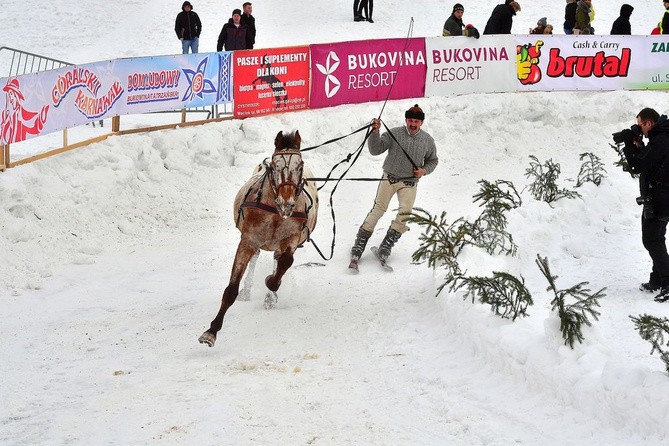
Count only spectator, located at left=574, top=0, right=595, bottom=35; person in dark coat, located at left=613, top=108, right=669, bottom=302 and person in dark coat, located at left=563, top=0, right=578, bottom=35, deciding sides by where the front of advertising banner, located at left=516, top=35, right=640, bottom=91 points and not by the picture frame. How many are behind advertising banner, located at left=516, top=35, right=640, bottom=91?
2

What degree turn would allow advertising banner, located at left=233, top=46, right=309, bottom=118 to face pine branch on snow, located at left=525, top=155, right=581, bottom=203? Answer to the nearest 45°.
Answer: approximately 45° to its left

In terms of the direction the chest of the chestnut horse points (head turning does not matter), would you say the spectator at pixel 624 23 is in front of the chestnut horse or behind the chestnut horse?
behind

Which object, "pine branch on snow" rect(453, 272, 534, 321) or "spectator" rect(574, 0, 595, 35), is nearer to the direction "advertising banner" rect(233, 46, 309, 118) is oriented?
the pine branch on snow

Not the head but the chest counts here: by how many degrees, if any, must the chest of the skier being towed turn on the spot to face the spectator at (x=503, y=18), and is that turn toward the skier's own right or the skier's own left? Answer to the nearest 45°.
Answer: approximately 180°

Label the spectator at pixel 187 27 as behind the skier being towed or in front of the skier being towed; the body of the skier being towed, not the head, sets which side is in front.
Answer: behind

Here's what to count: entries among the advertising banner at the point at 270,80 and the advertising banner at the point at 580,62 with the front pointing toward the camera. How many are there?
2

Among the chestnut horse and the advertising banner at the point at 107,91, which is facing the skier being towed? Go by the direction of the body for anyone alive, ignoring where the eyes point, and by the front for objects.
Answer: the advertising banner

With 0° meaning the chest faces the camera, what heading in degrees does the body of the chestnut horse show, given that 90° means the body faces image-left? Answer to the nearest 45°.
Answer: approximately 0°

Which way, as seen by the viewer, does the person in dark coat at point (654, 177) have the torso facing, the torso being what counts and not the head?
to the viewer's left

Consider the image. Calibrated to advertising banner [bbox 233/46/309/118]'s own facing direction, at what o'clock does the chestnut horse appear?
The chestnut horse is roughly at 12 o'clock from the advertising banner.

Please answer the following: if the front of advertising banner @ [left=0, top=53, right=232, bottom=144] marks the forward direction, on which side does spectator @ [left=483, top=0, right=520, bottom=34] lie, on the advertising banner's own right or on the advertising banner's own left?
on the advertising banner's own left

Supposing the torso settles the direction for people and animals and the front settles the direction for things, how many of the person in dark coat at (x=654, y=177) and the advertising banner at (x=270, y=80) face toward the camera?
1
